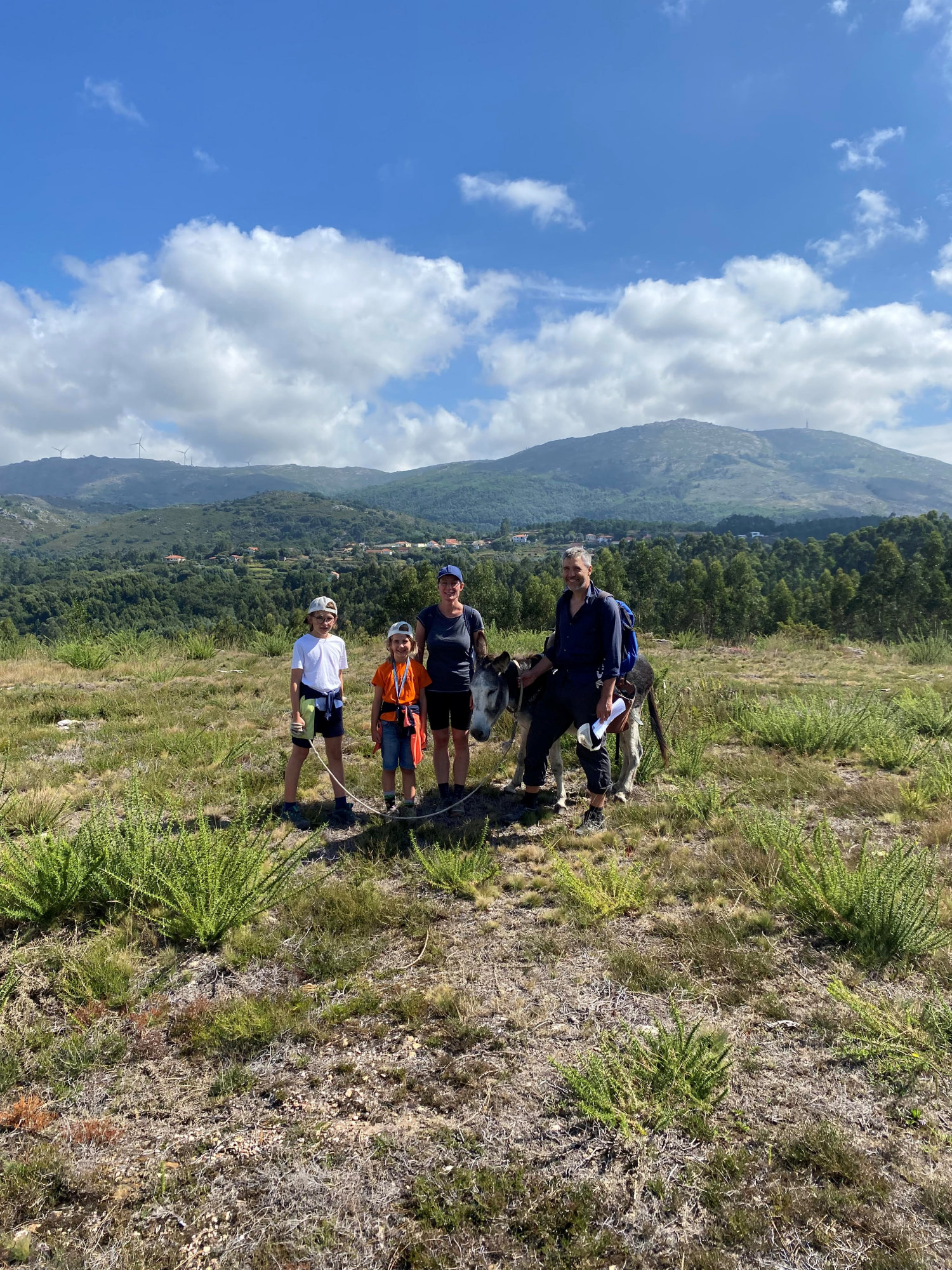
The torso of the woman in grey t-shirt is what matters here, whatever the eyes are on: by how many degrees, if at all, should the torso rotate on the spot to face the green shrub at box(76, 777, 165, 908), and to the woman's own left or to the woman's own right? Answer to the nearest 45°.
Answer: approximately 45° to the woman's own right

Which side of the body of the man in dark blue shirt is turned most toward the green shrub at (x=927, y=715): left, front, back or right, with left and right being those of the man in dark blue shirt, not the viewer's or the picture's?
back

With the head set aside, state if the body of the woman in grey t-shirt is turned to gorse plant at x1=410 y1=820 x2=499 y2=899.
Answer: yes

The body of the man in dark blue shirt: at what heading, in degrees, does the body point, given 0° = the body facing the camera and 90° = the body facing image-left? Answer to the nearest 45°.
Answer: approximately 45°

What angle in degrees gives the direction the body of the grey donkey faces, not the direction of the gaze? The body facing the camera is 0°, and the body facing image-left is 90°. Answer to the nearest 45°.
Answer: approximately 90°

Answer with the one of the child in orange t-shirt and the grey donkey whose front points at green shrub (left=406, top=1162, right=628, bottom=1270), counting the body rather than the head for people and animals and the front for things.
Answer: the child in orange t-shirt

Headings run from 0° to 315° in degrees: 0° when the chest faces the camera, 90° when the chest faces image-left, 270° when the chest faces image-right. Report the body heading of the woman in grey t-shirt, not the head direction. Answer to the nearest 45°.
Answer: approximately 0°

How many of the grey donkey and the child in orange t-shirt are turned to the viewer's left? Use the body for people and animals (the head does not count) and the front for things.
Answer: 1

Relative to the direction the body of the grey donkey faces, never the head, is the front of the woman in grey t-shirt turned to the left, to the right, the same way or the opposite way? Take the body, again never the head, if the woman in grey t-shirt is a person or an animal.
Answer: to the left
